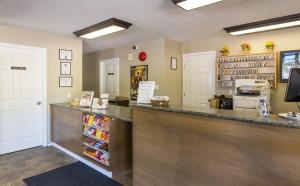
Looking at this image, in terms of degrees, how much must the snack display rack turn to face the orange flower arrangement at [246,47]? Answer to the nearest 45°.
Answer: approximately 135° to its left

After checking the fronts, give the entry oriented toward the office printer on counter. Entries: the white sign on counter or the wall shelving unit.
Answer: the wall shelving unit

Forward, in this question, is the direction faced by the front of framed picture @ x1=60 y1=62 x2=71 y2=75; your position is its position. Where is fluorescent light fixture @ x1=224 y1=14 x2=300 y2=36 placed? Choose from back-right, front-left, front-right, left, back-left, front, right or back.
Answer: front-left

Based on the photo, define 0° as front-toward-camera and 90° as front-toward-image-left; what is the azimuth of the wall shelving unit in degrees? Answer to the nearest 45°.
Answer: approximately 0°

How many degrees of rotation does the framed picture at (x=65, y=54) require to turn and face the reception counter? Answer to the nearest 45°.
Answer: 0° — it already faces it

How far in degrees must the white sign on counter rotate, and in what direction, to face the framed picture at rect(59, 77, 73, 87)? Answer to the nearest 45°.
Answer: approximately 135° to its right

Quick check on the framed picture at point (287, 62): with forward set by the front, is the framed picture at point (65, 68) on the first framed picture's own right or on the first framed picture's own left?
on the first framed picture's own right

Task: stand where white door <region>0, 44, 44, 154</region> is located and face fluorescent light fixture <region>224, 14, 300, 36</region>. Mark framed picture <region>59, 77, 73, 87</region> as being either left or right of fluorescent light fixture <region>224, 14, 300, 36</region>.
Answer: left

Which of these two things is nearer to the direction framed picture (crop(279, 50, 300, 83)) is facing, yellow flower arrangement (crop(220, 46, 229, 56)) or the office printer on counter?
the office printer on counter

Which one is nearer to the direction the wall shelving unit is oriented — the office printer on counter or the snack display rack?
the office printer on counter

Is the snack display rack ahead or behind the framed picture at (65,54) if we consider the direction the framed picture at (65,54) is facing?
ahead
